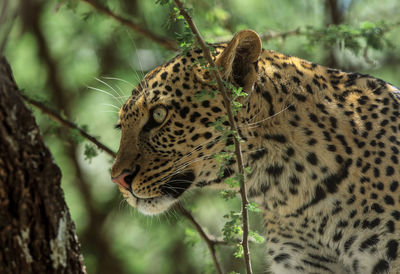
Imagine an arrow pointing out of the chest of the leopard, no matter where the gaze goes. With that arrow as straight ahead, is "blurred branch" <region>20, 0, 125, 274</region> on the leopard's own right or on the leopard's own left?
on the leopard's own right

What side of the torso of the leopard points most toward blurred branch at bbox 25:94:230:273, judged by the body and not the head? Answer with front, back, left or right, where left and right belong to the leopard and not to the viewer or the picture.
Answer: front

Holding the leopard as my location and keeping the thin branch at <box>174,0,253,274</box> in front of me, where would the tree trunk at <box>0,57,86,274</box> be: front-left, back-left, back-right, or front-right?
front-right

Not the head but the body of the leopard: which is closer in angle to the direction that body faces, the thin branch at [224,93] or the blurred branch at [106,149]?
the blurred branch

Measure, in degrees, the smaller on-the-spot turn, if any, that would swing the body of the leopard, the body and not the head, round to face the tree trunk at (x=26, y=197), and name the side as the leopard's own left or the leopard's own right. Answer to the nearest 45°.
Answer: approximately 45° to the leopard's own left

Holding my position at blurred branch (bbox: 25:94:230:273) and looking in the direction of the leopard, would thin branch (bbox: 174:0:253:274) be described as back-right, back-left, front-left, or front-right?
front-right

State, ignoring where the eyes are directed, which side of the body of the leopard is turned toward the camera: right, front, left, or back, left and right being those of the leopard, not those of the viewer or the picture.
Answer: left
